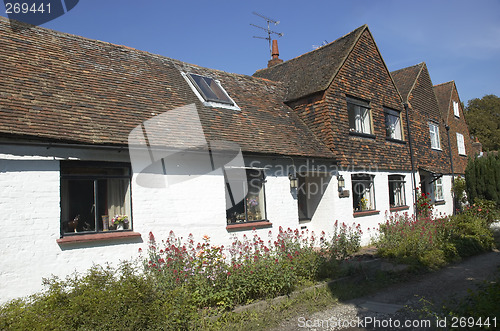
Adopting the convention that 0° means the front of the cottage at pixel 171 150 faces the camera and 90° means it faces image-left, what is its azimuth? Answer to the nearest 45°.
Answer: approximately 315°

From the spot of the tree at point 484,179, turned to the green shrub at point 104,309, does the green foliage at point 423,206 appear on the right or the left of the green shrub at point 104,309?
right

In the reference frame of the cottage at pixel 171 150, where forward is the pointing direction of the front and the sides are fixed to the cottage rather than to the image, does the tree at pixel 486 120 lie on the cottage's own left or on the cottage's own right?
on the cottage's own left

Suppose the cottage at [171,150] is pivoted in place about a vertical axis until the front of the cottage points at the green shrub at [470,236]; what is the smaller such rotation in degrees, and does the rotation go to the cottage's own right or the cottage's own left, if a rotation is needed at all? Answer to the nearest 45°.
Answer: approximately 45° to the cottage's own left

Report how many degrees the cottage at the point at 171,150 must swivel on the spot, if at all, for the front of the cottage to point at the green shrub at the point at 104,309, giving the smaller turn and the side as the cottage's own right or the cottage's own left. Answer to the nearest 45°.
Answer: approximately 45° to the cottage's own right

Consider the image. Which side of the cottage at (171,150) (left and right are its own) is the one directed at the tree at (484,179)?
left

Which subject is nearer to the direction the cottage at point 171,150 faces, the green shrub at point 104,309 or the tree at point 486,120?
the green shrub

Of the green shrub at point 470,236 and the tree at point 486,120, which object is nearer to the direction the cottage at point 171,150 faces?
the green shrub

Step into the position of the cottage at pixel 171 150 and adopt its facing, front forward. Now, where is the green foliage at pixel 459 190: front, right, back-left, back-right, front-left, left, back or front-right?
left
